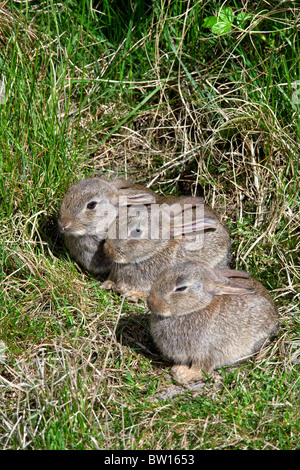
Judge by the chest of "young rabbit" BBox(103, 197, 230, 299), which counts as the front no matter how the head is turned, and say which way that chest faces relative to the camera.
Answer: to the viewer's left

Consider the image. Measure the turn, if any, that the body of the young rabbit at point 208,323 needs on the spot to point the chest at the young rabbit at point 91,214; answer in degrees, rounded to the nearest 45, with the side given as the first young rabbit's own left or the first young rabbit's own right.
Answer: approximately 90° to the first young rabbit's own right
